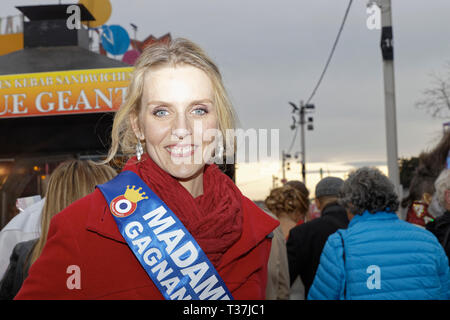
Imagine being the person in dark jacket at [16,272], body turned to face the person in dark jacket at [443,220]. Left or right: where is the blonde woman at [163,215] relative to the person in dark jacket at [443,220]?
right

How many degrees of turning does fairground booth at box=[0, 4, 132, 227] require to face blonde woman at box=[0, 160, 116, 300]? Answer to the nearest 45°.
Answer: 0° — it already faces them

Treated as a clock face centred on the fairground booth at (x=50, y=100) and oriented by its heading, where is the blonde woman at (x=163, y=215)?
The blonde woman is roughly at 12 o'clock from the fairground booth.

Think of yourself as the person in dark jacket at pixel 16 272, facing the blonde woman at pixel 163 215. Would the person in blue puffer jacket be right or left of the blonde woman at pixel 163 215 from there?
left

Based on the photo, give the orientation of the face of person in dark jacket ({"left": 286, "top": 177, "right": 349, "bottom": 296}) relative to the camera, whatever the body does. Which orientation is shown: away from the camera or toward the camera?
away from the camera

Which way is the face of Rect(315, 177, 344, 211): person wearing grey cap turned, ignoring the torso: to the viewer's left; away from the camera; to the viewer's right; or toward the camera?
away from the camera

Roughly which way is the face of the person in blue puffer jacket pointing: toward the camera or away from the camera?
away from the camera

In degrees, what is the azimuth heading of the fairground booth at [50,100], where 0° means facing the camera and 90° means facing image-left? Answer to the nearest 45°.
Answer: approximately 0°

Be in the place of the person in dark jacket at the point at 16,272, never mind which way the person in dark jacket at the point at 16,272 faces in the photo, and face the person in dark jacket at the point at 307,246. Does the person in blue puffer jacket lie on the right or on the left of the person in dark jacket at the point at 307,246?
right
